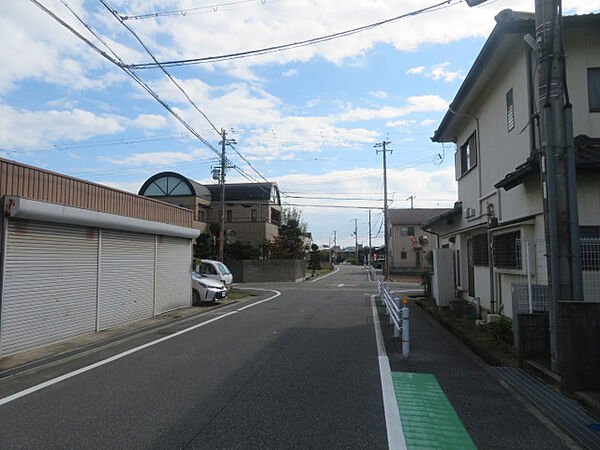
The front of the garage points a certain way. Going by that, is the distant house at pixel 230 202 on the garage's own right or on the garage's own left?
on the garage's own left

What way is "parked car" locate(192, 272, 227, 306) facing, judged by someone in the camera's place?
facing the viewer and to the right of the viewer

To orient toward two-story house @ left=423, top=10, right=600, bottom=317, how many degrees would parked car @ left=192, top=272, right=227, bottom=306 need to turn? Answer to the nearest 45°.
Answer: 0° — it already faces it

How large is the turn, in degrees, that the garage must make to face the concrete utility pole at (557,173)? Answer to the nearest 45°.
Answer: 0° — it already faces it

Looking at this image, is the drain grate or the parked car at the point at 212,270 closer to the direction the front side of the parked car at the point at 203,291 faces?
the drain grate

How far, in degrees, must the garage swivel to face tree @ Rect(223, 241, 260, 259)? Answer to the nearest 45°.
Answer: approximately 90° to its left

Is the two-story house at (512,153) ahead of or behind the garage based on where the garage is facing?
ahead

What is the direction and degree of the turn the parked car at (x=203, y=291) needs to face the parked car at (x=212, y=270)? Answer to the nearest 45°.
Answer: approximately 135° to its left

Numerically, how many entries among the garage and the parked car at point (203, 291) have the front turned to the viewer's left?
0

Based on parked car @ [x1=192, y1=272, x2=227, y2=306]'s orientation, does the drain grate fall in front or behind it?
in front

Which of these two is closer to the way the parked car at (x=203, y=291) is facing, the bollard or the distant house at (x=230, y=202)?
the bollard

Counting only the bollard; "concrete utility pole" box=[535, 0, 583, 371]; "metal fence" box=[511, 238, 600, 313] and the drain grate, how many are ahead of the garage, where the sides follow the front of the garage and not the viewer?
4
